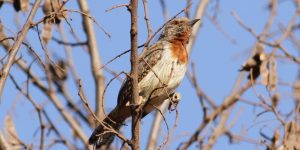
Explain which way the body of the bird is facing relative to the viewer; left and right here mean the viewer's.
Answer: facing to the right of the viewer

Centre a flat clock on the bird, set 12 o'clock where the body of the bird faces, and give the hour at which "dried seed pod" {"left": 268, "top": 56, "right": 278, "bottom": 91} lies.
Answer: The dried seed pod is roughly at 10 o'clock from the bird.

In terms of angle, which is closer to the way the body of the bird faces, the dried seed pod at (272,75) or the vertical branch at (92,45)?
the dried seed pod
